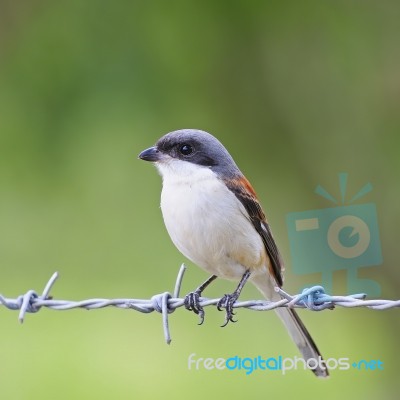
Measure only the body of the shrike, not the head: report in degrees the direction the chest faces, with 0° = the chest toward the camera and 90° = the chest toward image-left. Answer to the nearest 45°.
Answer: approximately 45°
